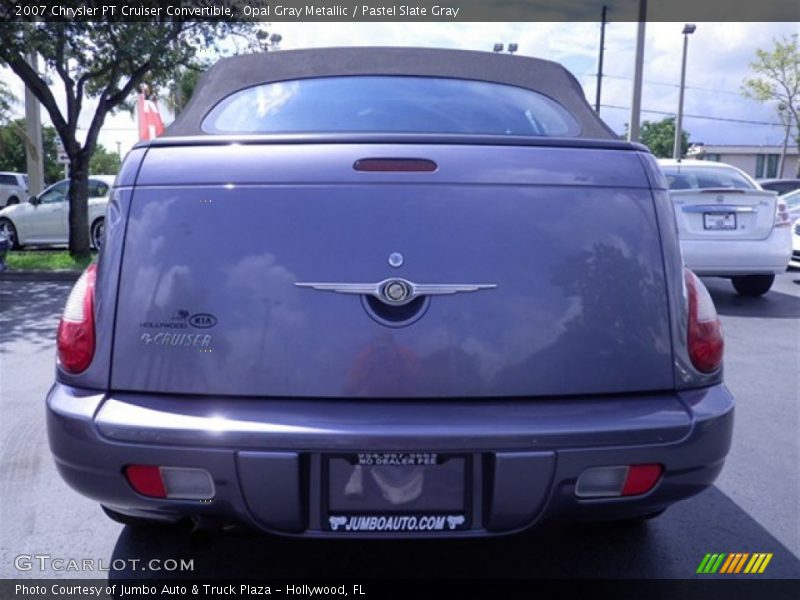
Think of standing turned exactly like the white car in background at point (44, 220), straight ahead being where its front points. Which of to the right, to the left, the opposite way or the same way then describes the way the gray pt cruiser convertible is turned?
to the right

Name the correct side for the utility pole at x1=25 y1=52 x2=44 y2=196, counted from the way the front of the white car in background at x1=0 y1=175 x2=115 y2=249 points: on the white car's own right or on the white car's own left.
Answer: on the white car's own right

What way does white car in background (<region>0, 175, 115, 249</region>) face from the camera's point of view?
to the viewer's left

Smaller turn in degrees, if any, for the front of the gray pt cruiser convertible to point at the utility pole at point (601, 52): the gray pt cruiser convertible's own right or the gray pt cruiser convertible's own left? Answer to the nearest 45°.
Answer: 0° — it already faces it

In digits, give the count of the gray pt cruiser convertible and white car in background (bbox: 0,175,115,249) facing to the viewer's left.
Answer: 1

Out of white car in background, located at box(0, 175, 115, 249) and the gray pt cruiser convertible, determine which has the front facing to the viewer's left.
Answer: the white car in background

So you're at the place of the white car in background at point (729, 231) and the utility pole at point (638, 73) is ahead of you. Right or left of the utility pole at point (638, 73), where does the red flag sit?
left

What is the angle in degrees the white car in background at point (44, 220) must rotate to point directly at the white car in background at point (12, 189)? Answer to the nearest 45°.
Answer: approximately 90° to its right

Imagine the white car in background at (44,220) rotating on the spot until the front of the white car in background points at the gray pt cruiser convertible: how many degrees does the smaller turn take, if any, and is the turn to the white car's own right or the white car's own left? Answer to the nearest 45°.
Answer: approximately 90° to the white car's own left

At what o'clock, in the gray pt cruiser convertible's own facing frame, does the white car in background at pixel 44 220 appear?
The white car in background is roughly at 11 o'clock from the gray pt cruiser convertible.

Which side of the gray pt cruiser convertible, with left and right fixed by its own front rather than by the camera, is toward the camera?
back

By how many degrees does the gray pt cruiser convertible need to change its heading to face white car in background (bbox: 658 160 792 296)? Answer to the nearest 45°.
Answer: approximately 45° to its right

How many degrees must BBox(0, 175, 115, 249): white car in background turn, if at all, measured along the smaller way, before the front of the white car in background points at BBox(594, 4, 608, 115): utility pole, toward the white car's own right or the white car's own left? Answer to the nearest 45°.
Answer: approximately 135° to the white car's own right

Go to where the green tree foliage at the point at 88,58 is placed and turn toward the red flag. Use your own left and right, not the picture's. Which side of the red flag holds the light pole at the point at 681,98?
right

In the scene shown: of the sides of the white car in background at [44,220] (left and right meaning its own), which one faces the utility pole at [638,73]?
back
